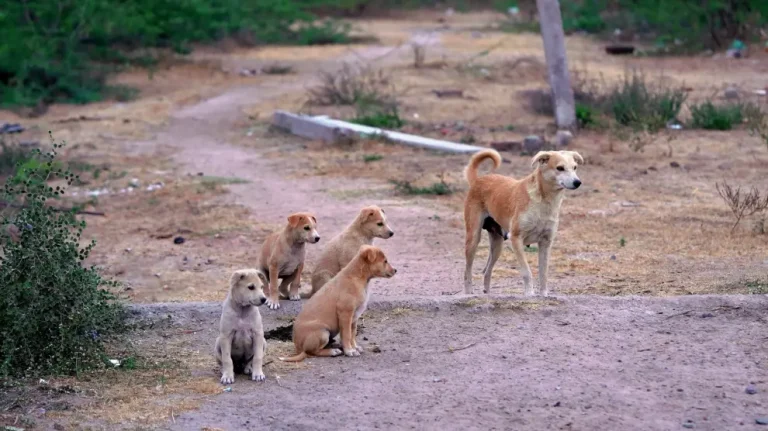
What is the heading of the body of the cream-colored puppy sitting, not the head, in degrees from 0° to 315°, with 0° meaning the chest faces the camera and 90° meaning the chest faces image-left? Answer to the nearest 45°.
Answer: approximately 0°

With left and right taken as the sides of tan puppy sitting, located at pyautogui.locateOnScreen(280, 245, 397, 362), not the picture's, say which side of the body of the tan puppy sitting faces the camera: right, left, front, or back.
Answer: right

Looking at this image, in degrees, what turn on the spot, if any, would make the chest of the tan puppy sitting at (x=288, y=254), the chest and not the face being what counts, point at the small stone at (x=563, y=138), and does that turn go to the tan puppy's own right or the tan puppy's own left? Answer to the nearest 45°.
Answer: approximately 90° to the tan puppy's own left

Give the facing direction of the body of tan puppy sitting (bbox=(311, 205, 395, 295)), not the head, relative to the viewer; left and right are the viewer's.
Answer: facing to the right of the viewer

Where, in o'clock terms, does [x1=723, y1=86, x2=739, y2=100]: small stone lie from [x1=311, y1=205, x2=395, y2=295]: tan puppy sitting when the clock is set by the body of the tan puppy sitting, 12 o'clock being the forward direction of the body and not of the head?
The small stone is roughly at 10 o'clock from the tan puppy sitting.

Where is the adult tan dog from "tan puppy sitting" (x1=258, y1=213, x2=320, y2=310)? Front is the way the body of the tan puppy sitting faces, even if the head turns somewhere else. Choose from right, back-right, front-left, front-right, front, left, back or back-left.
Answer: front-left

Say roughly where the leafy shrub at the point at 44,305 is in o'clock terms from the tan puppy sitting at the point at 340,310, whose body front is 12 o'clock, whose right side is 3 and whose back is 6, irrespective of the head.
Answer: The leafy shrub is roughly at 6 o'clock from the tan puppy sitting.

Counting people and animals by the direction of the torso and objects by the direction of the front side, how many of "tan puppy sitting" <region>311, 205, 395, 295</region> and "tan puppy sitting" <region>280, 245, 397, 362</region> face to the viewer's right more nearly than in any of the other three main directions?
2
